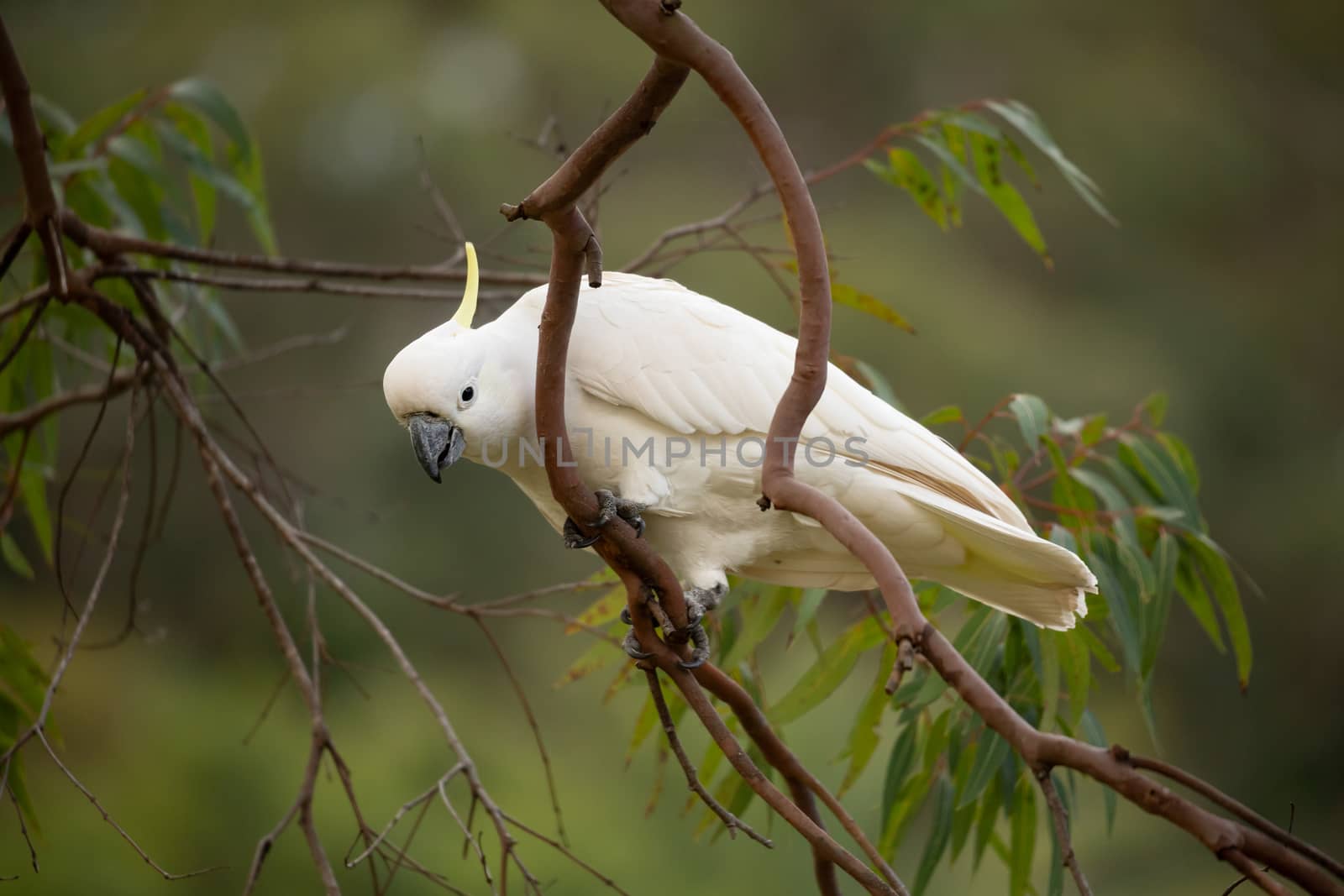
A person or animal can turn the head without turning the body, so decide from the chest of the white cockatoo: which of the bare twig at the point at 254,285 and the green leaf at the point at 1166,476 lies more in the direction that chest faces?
the bare twig

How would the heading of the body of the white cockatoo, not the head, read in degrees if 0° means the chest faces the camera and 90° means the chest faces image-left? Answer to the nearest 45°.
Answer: approximately 90°

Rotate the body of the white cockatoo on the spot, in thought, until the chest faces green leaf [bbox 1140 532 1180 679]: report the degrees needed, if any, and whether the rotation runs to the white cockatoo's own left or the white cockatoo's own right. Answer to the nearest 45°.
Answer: approximately 135° to the white cockatoo's own right

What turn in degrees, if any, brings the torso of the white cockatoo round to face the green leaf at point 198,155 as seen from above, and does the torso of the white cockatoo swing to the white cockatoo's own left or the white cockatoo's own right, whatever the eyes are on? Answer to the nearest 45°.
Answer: approximately 45° to the white cockatoo's own right

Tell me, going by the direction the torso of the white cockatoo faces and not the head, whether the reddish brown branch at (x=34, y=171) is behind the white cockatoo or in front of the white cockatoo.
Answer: in front

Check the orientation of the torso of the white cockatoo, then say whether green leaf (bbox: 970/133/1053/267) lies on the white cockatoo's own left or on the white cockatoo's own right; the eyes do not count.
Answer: on the white cockatoo's own right
